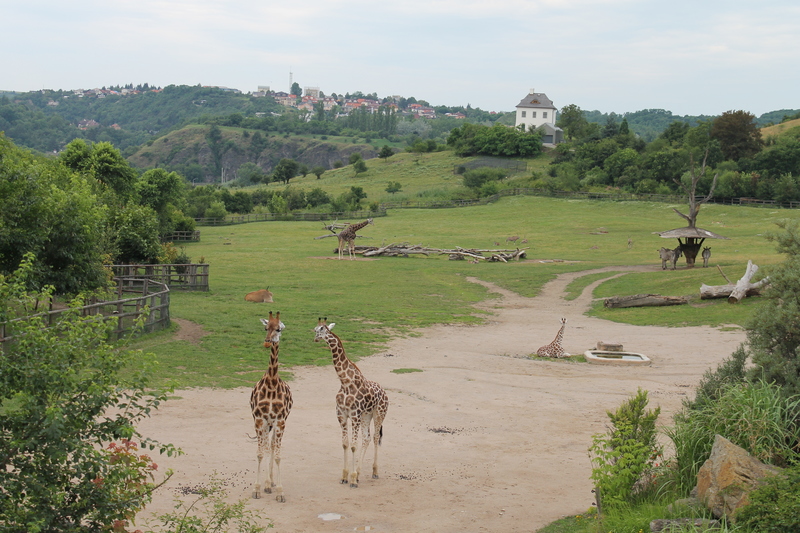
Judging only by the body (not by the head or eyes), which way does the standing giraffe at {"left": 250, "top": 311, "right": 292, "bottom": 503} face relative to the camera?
toward the camera

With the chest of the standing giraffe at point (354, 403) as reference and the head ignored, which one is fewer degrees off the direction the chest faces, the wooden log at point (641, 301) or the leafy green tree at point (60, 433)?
the leafy green tree

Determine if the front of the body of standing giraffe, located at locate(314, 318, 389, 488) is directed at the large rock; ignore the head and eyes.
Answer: no

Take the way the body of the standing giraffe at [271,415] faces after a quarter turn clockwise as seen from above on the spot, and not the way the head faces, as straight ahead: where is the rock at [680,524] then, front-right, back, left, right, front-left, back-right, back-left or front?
back-left

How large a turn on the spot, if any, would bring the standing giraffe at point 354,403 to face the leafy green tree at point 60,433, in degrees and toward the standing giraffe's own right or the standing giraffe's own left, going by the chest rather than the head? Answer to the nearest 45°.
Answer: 0° — it already faces it

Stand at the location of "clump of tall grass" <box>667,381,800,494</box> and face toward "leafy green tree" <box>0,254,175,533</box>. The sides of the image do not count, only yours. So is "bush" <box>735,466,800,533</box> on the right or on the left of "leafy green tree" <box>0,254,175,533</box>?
left

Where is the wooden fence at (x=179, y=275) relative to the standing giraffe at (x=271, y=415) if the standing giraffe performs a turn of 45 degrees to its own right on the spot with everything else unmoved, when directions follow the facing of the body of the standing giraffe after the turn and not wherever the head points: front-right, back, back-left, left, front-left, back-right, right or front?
back-right

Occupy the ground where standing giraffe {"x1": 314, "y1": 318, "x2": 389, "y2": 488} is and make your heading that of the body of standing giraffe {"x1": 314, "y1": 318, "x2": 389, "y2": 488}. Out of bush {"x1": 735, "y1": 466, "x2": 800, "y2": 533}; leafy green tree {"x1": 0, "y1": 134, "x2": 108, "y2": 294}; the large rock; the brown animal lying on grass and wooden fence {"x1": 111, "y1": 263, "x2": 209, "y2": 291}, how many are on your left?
2

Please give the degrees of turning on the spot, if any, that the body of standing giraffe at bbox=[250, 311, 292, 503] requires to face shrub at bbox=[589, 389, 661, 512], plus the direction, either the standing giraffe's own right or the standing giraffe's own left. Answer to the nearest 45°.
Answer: approximately 90° to the standing giraffe's own left

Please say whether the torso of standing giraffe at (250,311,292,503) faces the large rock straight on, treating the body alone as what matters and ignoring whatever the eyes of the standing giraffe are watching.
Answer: no

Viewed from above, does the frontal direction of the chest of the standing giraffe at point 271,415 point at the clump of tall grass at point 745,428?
no

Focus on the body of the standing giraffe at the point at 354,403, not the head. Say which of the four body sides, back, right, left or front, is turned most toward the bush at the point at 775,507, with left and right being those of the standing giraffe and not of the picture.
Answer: left

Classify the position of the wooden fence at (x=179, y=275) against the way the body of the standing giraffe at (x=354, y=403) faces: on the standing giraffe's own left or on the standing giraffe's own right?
on the standing giraffe's own right

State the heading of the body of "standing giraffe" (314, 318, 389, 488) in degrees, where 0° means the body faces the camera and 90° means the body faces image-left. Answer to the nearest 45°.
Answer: approximately 45°

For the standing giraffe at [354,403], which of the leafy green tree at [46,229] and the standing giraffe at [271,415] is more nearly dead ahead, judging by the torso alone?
the standing giraffe

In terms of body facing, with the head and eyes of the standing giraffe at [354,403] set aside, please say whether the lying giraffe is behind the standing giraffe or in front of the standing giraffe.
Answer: behind

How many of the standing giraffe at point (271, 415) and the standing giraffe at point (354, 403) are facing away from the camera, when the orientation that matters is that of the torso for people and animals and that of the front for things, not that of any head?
0
